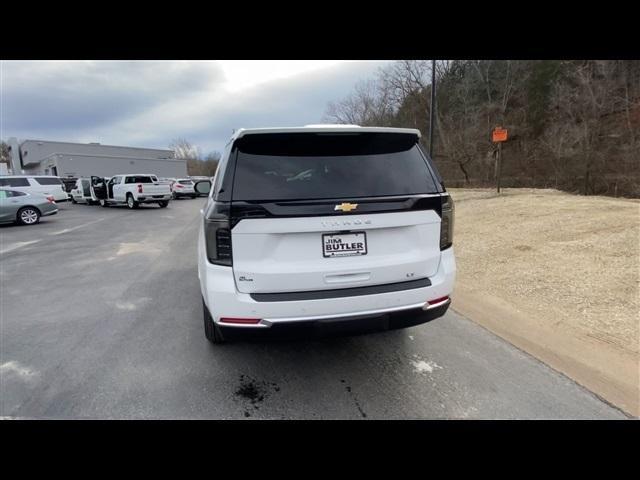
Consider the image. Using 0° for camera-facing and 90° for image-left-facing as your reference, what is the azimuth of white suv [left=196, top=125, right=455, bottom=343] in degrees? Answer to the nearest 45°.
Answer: approximately 180°

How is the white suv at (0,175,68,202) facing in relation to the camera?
to the viewer's left

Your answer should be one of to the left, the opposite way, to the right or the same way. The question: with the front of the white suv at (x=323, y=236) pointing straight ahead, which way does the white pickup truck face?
to the left

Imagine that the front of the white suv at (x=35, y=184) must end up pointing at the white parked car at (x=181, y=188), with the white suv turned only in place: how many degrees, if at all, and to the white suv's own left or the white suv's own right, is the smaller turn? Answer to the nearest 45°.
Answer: approximately 135° to the white suv's own right

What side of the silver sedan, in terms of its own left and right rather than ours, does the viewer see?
left

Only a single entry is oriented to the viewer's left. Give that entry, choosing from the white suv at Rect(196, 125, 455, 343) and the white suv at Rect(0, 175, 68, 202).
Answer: the white suv at Rect(0, 175, 68, 202)

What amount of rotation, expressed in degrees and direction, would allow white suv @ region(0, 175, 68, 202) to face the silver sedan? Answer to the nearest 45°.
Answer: approximately 90° to its left

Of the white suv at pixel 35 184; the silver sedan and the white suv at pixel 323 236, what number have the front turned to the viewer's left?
2

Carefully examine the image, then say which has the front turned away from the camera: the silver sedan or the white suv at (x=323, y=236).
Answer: the white suv

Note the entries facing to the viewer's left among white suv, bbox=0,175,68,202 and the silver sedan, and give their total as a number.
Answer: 2

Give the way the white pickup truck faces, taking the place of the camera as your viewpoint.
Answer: facing away from the viewer and to the left of the viewer

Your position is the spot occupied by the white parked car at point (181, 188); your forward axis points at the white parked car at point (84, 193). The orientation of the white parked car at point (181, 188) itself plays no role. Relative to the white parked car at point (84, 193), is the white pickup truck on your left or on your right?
left

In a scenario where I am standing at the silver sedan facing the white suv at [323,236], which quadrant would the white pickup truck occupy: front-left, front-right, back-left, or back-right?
back-left
